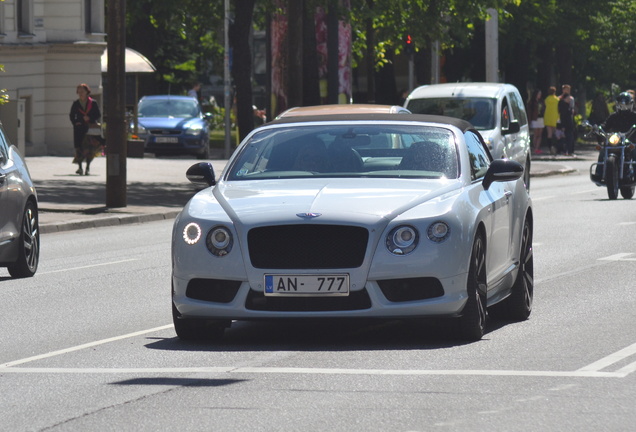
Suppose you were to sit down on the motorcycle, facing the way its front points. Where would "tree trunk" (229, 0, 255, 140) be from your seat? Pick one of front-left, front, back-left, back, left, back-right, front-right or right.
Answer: back-right

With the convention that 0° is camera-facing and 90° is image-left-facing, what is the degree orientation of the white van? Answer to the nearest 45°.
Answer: approximately 45°

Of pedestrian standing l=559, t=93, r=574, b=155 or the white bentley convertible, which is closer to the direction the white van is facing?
the white bentley convertible

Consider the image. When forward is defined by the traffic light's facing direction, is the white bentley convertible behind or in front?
in front

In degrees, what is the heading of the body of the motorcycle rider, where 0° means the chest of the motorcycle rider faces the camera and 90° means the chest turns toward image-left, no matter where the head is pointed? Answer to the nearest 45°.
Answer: approximately 0°

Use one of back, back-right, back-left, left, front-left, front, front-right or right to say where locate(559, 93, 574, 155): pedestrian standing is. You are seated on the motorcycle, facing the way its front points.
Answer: back

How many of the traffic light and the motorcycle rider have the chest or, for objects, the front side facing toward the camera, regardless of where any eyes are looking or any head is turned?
2

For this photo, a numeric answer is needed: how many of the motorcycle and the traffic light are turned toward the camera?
2

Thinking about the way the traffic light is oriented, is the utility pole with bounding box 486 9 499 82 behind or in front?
in front

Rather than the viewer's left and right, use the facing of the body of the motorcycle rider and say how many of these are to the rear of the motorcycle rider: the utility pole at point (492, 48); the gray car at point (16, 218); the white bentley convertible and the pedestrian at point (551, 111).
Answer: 2

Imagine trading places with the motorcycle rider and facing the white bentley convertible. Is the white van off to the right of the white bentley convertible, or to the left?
right
